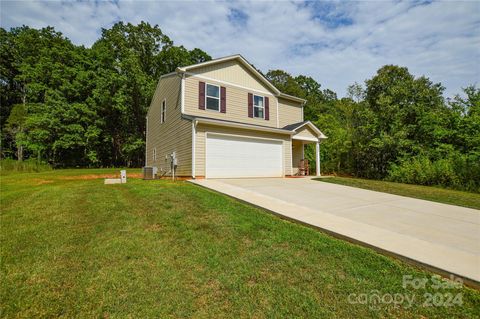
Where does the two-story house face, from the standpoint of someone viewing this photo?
facing the viewer and to the right of the viewer

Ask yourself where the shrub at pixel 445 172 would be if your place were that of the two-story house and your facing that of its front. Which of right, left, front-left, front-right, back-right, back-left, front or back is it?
front-left

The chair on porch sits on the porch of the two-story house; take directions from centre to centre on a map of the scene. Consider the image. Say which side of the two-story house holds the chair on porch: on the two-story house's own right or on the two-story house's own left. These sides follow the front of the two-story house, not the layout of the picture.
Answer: on the two-story house's own left
